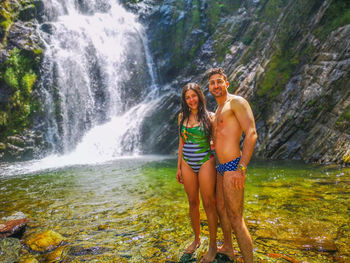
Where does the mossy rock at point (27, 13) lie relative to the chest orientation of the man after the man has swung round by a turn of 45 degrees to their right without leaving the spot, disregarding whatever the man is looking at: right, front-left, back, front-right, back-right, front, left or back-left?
front-right

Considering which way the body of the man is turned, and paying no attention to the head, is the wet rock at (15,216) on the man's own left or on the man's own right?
on the man's own right

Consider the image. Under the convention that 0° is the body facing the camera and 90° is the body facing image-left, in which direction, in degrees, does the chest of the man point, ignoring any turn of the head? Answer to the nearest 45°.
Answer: approximately 45°

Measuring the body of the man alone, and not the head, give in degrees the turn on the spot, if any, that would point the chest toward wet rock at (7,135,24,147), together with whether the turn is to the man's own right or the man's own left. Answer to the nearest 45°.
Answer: approximately 90° to the man's own right

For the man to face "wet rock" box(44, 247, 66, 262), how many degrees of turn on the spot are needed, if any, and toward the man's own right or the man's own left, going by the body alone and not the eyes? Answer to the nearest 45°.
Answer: approximately 45° to the man's own right

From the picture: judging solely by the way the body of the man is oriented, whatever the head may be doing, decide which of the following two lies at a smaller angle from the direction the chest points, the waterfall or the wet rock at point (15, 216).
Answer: the wet rock

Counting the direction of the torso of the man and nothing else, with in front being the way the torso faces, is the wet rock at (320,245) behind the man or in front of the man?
behind
